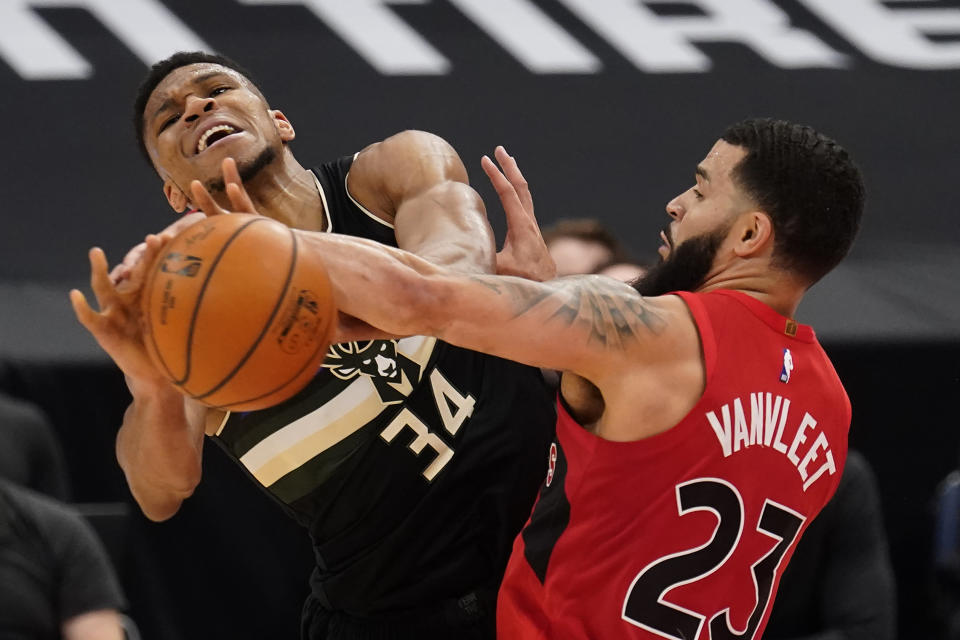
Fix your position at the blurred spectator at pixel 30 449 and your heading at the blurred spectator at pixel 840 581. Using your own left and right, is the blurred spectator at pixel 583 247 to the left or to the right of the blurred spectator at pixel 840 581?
left

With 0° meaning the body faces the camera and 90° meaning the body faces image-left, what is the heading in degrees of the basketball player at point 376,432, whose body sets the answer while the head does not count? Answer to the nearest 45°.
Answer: approximately 0°

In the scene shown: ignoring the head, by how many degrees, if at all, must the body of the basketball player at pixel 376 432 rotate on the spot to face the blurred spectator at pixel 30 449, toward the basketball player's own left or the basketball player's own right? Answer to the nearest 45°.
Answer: approximately 135° to the basketball player's own right

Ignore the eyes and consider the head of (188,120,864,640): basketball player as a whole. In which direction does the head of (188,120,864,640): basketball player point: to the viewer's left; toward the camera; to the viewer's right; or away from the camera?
to the viewer's left

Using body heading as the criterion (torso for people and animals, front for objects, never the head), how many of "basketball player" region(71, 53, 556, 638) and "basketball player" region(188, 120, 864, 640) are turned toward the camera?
1

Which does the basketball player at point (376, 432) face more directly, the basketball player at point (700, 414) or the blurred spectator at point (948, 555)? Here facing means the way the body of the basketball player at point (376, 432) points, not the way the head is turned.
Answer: the basketball player

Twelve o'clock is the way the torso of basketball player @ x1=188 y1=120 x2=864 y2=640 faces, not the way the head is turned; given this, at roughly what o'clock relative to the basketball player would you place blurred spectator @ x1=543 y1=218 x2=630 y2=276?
The blurred spectator is roughly at 1 o'clock from the basketball player.

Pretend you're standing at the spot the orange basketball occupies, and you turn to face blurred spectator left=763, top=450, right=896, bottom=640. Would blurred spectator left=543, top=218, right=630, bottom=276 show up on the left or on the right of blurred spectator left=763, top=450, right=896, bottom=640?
left

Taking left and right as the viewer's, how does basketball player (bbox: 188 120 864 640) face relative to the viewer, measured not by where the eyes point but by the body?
facing away from the viewer and to the left of the viewer

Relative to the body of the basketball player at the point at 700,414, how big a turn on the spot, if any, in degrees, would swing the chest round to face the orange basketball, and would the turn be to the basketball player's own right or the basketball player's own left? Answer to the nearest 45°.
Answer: approximately 90° to the basketball player's own left
